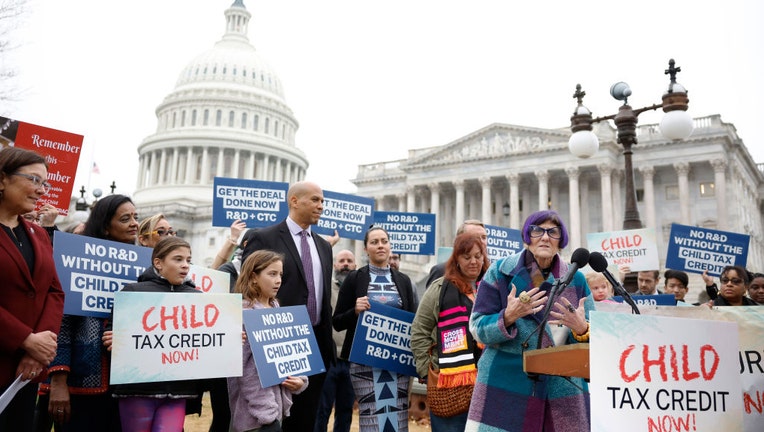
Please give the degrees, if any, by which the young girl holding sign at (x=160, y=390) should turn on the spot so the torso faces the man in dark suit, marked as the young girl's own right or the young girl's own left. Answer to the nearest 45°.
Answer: approximately 90° to the young girl's own left

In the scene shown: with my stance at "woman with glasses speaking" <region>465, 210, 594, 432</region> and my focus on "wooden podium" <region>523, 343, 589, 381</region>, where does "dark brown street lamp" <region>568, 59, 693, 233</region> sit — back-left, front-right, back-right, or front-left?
back-left

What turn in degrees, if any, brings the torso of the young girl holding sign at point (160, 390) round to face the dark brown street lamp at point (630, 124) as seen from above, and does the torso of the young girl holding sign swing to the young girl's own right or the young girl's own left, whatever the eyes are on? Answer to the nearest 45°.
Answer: approximately 90° to the young girl's own left

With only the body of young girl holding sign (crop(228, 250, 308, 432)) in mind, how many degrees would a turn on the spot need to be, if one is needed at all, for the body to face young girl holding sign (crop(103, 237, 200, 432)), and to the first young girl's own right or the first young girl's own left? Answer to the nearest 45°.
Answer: approximately 90° to the first young girl's own right

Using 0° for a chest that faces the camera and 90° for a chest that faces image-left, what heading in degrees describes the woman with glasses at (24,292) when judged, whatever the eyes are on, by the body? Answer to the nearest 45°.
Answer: approximately 315°

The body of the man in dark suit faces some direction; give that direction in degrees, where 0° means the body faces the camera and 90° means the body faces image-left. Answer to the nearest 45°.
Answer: approximately 315°
